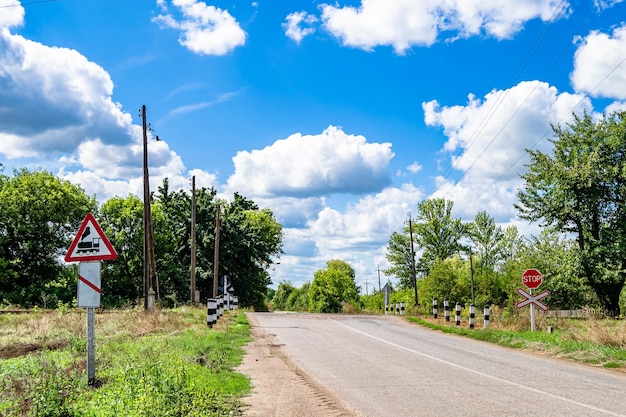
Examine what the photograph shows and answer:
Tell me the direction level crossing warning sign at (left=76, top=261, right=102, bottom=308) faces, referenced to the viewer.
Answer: facing the viewer

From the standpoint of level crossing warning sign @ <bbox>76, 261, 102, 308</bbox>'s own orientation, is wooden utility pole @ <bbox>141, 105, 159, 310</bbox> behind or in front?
behind

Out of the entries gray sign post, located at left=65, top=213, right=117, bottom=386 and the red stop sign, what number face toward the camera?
2

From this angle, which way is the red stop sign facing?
toward the camera

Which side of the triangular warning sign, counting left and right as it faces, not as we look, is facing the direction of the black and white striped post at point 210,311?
back

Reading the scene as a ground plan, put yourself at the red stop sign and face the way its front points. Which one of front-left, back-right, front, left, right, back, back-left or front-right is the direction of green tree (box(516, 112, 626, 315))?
back

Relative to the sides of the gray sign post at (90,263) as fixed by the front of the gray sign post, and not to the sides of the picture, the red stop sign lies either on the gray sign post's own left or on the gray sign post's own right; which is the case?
on the gray sign post's own left

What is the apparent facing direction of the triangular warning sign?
toward the camera

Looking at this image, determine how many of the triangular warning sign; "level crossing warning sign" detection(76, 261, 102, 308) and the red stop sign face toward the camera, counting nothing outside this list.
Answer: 3

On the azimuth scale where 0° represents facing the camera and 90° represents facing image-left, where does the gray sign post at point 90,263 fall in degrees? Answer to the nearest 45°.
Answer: approximately 0°
